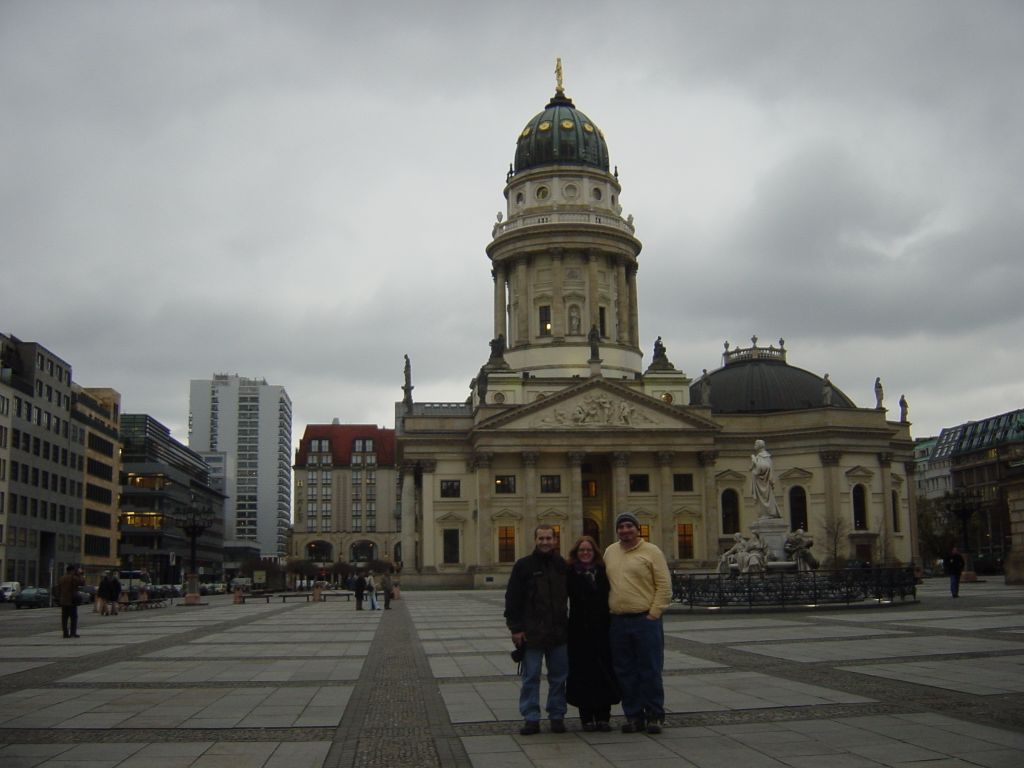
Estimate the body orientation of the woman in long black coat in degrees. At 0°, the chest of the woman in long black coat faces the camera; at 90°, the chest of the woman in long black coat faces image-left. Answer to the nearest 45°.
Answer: approximately 0°

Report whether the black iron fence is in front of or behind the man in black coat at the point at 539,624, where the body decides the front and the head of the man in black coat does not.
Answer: behind

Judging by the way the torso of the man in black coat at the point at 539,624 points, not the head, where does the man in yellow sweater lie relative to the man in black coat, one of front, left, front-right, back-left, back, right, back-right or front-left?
left

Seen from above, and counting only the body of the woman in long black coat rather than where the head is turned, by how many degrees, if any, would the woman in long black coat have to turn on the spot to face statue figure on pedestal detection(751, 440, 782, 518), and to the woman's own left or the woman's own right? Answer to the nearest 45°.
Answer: approximately 180°

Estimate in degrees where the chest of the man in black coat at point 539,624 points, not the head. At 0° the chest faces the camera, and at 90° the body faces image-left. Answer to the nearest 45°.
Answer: approximately 0°

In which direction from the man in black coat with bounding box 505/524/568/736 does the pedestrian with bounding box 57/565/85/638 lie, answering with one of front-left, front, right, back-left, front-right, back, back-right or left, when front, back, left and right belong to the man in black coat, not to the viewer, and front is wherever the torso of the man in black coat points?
back-right

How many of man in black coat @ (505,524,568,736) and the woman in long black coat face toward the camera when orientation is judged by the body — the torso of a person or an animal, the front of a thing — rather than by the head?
2

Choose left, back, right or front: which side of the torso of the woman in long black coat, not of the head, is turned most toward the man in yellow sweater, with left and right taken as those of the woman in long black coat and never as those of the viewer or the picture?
left

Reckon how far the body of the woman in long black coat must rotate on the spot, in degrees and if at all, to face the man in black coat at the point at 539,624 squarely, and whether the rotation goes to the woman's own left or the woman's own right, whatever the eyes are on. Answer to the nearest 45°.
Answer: approximately 45° to the woman's own right

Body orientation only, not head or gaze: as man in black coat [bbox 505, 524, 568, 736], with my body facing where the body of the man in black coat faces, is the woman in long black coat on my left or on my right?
on my left
